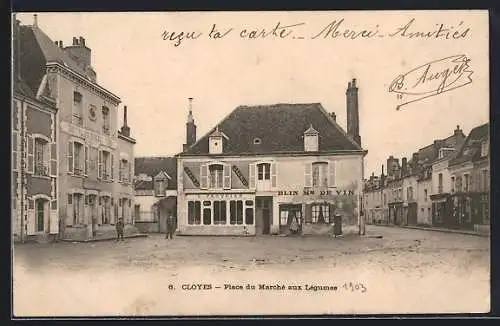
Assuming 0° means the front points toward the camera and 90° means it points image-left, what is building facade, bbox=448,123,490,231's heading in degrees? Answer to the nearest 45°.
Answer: approximately 45°

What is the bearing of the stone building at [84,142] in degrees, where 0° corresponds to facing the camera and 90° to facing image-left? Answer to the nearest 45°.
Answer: approximately 315°

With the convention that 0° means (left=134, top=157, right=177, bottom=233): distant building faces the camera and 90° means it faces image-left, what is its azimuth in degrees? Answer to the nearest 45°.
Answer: approximately 0°
